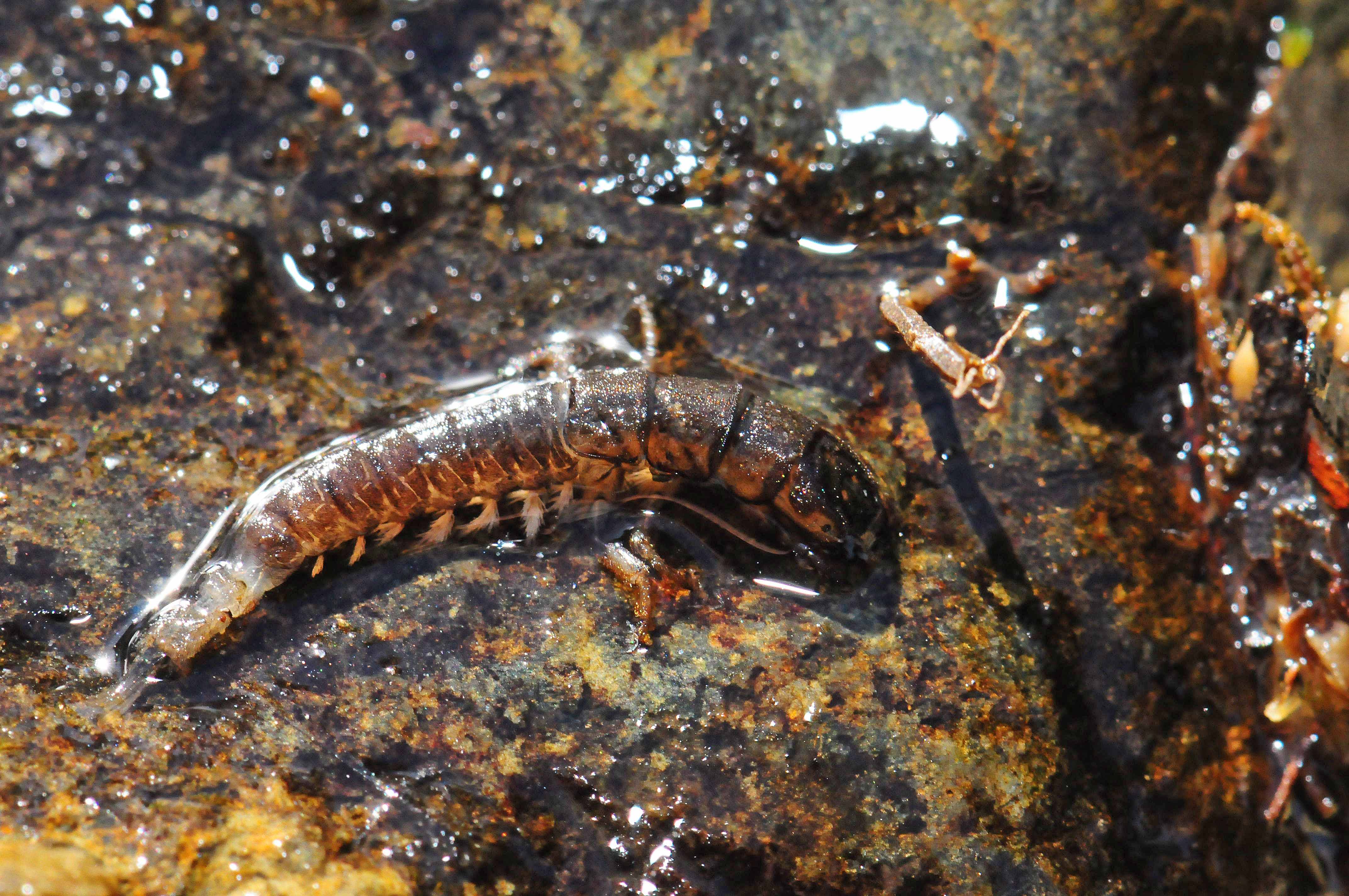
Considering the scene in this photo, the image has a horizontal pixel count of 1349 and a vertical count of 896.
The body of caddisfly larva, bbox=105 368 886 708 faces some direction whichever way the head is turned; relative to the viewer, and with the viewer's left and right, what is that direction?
facing to the right of the viewer

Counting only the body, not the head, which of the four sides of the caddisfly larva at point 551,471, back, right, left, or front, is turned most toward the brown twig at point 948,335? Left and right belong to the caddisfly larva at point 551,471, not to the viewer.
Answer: front
